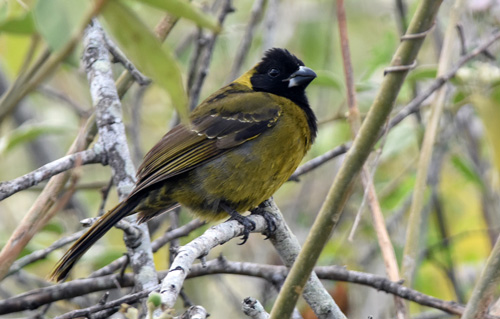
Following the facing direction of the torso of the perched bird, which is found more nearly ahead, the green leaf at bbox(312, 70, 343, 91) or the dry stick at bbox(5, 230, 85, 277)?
the green leaf

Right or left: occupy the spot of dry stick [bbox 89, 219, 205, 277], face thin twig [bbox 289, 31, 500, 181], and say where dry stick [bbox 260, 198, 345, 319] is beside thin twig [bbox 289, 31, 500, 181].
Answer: right

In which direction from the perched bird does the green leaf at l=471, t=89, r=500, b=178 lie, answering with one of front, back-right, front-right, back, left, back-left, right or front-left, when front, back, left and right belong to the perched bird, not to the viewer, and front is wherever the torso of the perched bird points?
front-right

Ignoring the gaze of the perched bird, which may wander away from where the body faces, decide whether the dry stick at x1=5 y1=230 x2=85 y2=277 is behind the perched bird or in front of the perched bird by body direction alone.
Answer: behind

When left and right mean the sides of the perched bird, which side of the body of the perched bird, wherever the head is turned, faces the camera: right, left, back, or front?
right

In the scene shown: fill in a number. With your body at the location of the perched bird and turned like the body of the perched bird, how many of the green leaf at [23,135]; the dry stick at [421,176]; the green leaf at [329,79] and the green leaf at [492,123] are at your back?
1

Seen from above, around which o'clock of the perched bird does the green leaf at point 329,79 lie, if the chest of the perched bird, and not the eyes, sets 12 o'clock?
The green leaf is roughly at 12 o'clock from the perched bird.

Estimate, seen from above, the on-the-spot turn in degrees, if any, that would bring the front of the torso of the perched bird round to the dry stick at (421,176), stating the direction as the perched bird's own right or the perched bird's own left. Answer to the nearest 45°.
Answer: approximately 45° to the perched bird's own left
